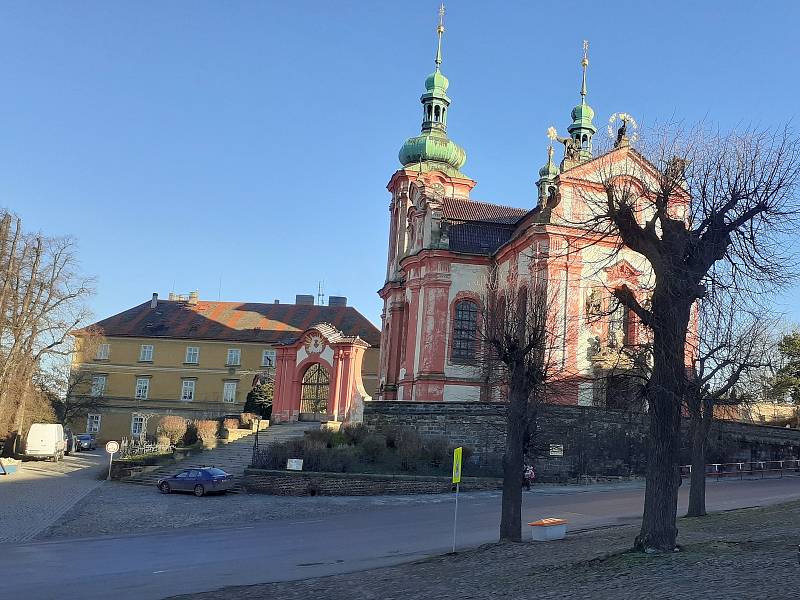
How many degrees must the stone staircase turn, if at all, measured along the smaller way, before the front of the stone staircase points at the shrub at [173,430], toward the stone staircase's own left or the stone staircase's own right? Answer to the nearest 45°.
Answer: approximately 90° to the stone staircase's own right

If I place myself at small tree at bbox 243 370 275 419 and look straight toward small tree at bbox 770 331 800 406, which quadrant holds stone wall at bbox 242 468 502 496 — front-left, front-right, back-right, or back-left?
front-right

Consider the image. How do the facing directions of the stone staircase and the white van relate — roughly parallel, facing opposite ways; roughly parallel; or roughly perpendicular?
roughly parallel, facing opposite ways

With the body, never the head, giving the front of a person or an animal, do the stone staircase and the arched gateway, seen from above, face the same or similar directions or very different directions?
same or similar directions

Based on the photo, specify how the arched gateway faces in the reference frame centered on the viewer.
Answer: facing the viewer and to the left of the viewer

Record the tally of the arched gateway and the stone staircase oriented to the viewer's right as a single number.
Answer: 0

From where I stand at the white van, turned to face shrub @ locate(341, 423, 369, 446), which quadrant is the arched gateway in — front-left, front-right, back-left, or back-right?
front-left

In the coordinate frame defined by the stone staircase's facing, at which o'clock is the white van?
The white van is roughly at 3 o'clock from the stone staircase.

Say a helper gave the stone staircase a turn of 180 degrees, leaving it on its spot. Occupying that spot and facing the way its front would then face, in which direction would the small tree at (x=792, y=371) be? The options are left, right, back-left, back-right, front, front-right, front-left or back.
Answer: front-right

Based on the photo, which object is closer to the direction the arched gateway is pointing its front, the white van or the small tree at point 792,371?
the white van

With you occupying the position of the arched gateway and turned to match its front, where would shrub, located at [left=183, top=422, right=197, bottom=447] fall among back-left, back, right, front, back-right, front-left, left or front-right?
front

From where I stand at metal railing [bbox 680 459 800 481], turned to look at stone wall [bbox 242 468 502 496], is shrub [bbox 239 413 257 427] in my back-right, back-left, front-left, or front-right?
front-right
